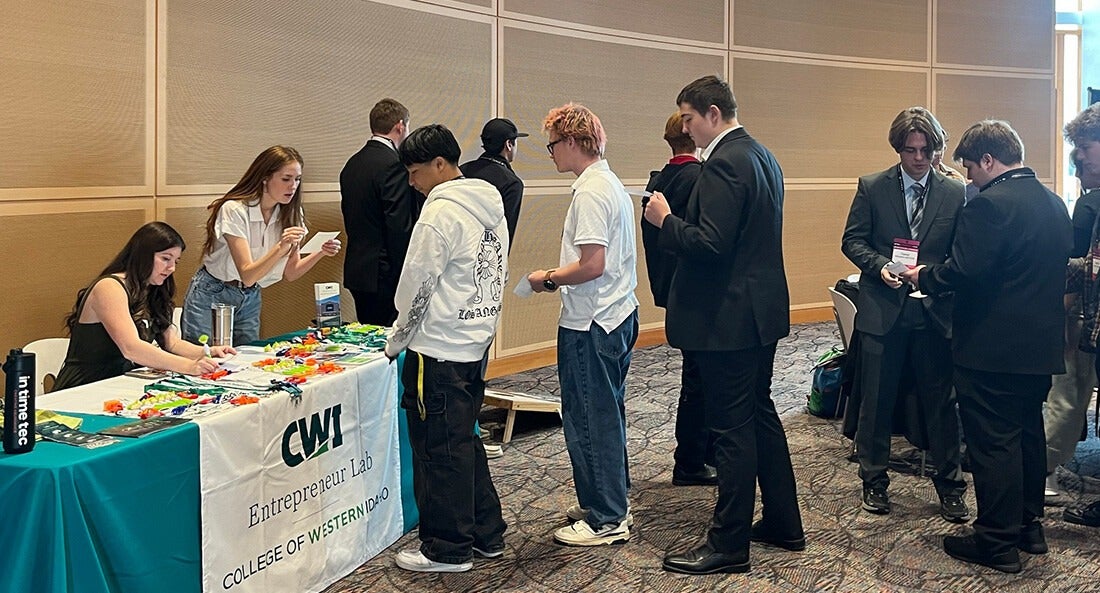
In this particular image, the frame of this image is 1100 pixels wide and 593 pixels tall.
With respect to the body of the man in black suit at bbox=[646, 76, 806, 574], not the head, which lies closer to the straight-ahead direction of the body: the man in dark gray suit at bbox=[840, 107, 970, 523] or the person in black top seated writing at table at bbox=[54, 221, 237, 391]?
the person in black top seated writing at table

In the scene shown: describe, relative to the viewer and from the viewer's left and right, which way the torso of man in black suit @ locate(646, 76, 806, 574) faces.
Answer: facing to the left of the viewer

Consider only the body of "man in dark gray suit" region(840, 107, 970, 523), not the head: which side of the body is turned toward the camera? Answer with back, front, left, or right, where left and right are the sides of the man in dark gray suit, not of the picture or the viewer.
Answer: front

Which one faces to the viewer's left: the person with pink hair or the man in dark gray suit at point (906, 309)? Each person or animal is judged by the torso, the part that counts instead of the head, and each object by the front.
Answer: the person with pink hair

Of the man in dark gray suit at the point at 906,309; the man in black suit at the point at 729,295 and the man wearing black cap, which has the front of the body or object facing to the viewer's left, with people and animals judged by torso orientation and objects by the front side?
the man in black suit at the point at 729,295

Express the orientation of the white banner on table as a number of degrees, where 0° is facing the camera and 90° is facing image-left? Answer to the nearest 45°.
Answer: approximately 315°

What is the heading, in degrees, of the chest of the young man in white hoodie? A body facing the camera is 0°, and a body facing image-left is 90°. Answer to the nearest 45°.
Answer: approximately 135°

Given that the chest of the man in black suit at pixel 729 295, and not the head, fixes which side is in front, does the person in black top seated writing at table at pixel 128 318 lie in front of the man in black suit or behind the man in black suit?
in front

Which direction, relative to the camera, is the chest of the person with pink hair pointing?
to the viewer's left

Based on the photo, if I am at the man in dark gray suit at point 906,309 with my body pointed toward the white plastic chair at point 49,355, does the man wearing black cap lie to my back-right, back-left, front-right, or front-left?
front-right

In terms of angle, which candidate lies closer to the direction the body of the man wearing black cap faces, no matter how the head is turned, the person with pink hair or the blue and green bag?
the blue and green bag

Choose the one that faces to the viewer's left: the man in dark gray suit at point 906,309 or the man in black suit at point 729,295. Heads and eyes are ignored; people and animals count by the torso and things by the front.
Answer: the man in black suit at point 729,295

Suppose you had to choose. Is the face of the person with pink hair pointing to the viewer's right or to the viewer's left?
to the viewer's left

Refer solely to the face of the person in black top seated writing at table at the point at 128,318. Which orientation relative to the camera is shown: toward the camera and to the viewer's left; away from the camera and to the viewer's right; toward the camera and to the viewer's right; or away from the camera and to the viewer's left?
toward the camera and to the viewer's right

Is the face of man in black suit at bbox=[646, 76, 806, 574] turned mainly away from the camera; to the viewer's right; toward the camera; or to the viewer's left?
to the viewer's left

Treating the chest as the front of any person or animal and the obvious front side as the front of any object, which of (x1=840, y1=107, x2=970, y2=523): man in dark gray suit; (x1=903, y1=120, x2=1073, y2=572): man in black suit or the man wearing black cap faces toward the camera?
(x1=840, y1=107, x2=970, y2=523): man in dark gray suit

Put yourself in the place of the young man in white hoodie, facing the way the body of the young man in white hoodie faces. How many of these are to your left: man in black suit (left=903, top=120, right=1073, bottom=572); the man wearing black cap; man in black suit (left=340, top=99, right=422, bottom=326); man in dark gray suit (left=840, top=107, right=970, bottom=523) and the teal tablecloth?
1

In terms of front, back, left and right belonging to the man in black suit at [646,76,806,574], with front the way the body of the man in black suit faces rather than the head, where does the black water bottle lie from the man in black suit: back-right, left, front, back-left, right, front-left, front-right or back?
front-left
